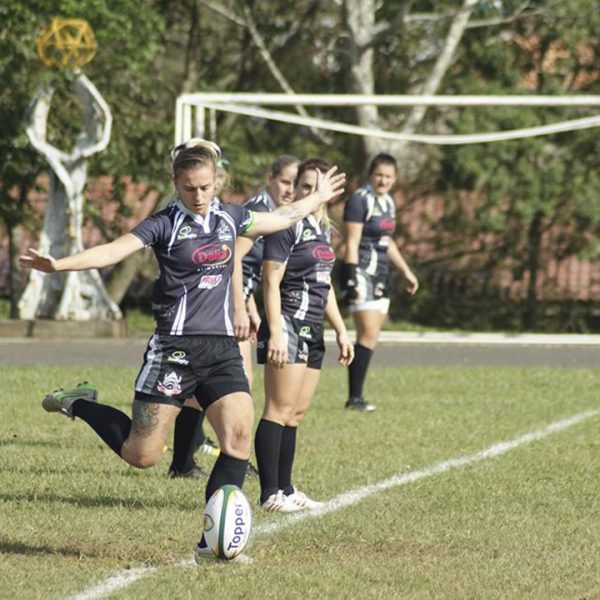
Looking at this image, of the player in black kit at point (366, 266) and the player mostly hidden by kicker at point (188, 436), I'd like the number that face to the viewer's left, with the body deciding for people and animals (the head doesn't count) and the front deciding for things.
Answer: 0

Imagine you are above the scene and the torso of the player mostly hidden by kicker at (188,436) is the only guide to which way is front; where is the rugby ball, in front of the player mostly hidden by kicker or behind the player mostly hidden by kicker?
in front

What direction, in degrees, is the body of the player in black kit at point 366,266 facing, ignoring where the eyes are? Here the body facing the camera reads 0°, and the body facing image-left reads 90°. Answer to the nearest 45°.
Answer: approximately 315°

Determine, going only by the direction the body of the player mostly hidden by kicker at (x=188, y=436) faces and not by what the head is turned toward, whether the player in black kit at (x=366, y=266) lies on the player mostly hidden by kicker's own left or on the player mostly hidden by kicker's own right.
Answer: on the player mostly hidden by kicker's own left
